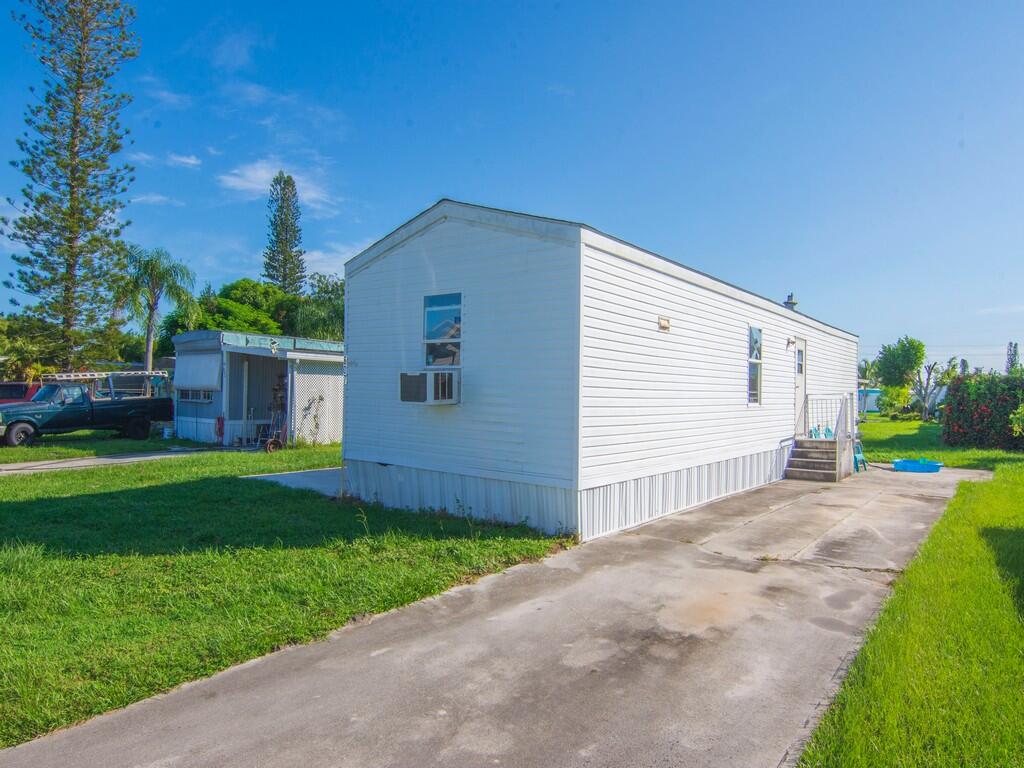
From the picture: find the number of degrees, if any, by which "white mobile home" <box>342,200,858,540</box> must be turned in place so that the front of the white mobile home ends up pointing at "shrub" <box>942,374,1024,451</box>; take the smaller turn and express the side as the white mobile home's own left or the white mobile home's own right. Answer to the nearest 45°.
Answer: approximately 90° to the white mobile home's own left

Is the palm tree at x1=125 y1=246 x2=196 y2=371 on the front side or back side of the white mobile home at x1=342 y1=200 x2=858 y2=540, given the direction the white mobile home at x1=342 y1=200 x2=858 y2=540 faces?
on the back side

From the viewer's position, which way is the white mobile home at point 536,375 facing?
facing the viewer and to the right of the viewer

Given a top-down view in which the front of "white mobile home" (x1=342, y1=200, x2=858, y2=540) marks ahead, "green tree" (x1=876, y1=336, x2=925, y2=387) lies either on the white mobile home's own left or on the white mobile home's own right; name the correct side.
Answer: on the white mobile home's own left

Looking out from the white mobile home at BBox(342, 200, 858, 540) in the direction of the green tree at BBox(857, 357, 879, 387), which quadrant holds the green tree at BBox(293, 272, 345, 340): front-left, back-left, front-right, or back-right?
front-left

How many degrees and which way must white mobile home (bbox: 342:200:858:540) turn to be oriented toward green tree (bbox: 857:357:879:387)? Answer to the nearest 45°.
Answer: approximately 90° to its left

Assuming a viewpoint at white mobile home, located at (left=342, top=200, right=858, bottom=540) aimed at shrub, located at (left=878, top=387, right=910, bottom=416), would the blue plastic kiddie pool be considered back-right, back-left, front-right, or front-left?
front-right

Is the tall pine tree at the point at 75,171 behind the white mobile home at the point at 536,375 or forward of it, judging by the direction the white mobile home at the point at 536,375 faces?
behind

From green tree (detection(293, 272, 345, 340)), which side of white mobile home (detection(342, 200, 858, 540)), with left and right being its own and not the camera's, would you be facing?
back

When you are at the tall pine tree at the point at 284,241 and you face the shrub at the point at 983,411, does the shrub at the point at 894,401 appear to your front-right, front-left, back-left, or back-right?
front-left

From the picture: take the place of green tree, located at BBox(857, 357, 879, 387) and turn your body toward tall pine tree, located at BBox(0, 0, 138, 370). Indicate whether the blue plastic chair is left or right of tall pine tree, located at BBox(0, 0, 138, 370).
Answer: left

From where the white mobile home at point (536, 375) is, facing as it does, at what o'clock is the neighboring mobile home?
The neighboring mobile home is roughly at 6 o'clock from the white mobile home.

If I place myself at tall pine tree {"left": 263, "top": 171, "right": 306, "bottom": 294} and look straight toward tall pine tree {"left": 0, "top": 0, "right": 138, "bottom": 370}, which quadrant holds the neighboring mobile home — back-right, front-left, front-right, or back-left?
front-left
